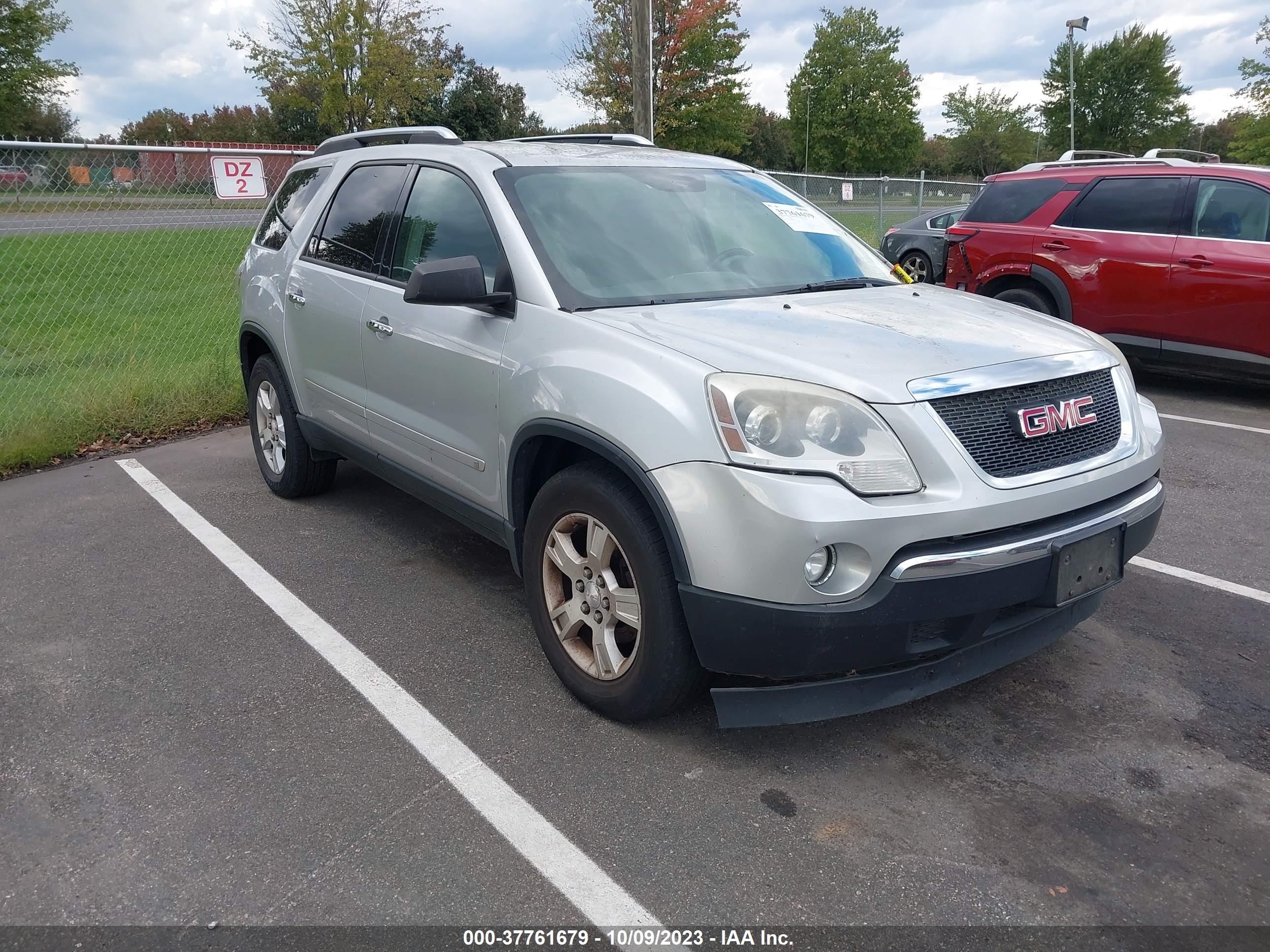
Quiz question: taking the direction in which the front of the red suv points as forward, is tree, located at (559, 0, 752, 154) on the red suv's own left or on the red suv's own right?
on the red suv's own left

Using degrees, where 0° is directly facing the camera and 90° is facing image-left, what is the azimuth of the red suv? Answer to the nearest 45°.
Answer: approximately 270°

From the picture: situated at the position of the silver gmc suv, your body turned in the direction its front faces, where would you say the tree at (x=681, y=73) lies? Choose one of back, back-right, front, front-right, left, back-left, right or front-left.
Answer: back-left

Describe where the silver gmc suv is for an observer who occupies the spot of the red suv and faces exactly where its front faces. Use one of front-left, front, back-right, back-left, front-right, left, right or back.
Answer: right

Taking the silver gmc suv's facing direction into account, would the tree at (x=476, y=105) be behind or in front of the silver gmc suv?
behind

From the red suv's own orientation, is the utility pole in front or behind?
behind

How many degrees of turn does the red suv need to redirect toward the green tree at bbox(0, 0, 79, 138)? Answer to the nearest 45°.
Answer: approximately 135° to its left

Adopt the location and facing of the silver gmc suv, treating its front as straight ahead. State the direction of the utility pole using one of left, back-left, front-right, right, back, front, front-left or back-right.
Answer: back-left
